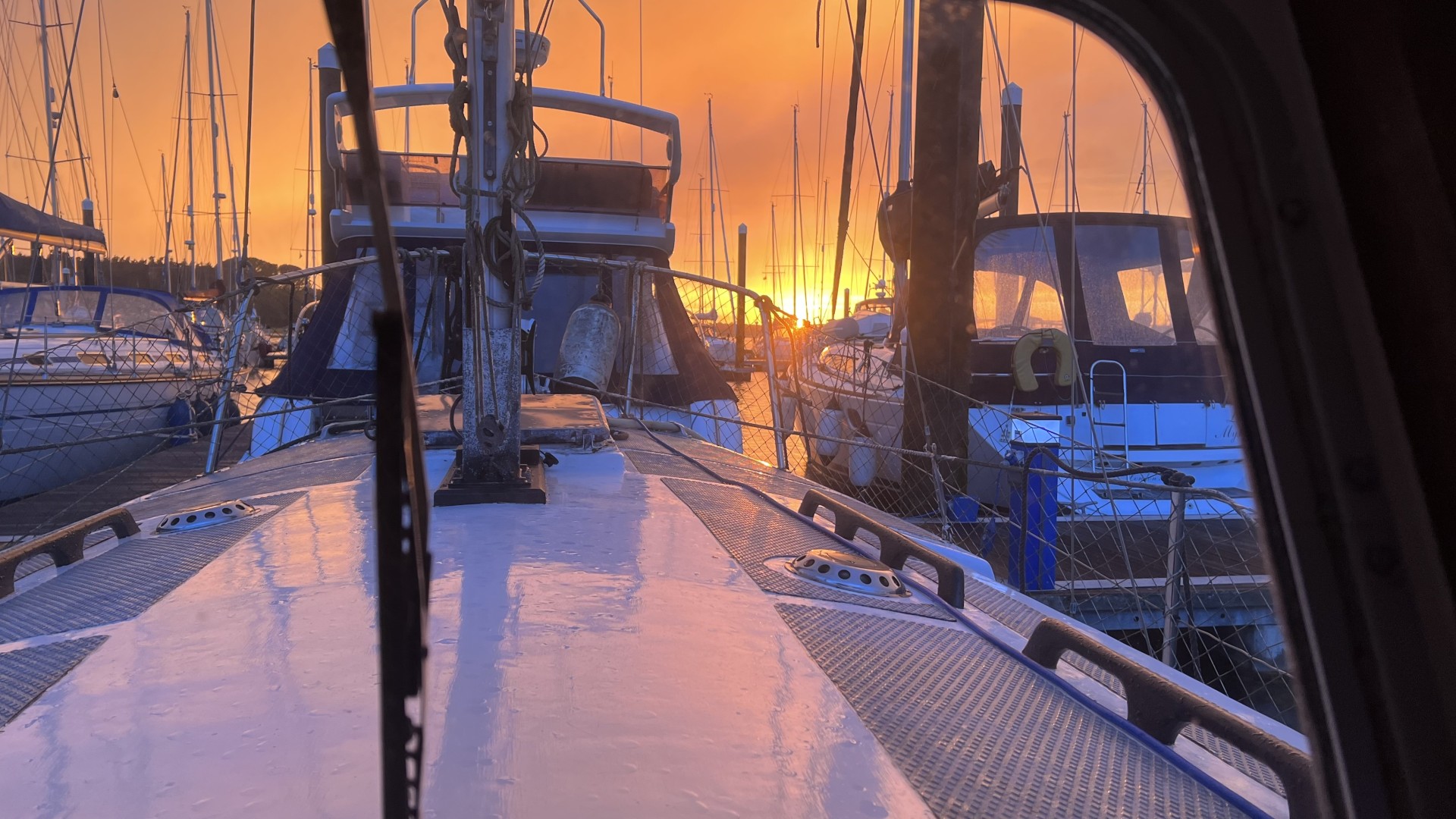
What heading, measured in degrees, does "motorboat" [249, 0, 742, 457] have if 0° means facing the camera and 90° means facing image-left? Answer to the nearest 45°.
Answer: approximately 180°

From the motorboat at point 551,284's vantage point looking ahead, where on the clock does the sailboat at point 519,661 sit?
the sailboat at point 519,661 is roughly at 6 o'clock from the motorboat at point 551,284.

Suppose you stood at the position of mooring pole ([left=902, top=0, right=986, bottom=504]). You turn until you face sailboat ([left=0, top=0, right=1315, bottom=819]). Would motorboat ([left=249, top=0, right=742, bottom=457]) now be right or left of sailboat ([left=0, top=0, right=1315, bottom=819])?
right

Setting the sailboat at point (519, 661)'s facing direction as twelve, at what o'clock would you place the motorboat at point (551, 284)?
the motorboat at point (551, 284) is roughly at 12 o'clock from the sailboat at point (519, 661).

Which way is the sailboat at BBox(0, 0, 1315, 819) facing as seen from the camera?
away from the camera

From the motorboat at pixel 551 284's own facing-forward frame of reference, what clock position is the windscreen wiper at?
The windscreen wiper is roughly at 6 o'clock from the motorboat.

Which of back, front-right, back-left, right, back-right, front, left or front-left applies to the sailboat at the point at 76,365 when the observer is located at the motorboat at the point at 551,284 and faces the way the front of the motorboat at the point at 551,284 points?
front-left

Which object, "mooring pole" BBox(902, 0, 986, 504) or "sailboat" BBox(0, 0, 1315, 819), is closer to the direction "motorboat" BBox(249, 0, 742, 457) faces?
the mooring pole

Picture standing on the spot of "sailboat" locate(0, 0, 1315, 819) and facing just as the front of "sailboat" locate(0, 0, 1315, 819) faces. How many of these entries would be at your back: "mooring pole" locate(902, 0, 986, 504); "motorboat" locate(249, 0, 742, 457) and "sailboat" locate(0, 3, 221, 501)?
0

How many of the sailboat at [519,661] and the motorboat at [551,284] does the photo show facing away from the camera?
2

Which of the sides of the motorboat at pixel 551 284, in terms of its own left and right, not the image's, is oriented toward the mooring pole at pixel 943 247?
right

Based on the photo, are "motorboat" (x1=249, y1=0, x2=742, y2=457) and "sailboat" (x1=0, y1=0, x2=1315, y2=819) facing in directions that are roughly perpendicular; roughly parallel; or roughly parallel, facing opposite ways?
roughly parallel
